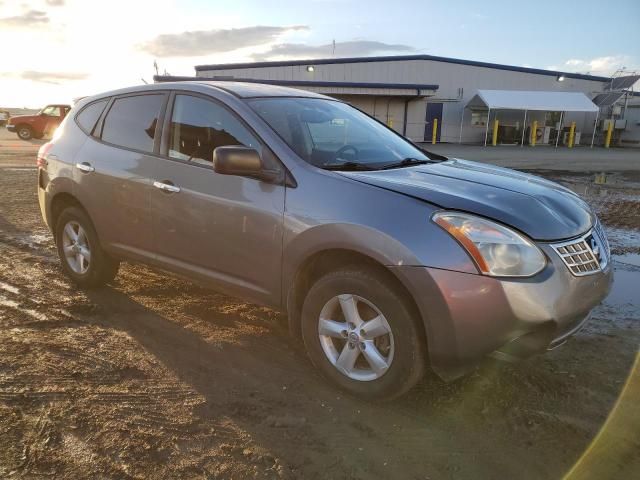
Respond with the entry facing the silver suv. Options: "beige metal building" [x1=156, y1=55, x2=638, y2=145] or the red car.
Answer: the beige metal building

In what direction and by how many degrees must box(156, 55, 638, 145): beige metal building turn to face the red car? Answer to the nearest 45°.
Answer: approximately 45° to its right

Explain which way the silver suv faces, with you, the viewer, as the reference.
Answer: facing the viewer and to the right of the viewer

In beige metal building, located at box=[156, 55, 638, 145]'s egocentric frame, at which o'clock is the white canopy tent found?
The white canopy tent is roughly at 10 o'clock from the beige metal building.

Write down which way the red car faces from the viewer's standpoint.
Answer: facing to the left of the viewer

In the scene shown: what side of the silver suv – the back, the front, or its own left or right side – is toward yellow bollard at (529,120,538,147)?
left

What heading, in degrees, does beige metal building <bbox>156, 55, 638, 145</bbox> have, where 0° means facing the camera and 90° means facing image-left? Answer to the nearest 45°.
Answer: approximately 0°

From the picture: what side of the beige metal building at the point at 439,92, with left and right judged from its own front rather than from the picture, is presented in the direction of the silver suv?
front

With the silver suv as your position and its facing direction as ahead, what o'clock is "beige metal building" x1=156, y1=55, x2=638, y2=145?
The beige metal building is roughly at 8 o'clock from the silver suv.
